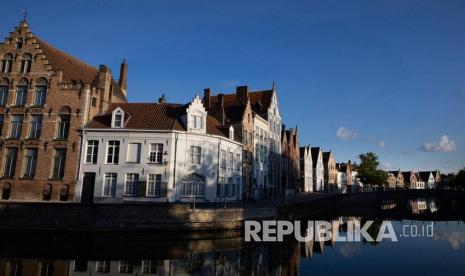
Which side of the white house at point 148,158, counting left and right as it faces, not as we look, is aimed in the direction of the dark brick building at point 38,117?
right

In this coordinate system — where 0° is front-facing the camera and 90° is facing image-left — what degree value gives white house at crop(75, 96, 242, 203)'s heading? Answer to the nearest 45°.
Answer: approximately 0°
